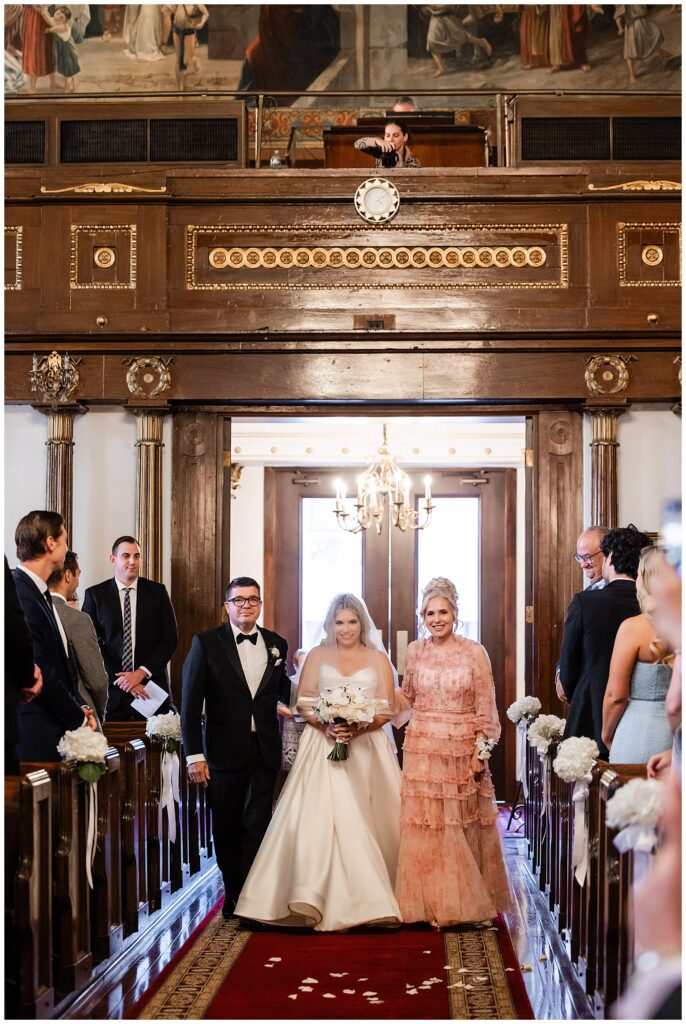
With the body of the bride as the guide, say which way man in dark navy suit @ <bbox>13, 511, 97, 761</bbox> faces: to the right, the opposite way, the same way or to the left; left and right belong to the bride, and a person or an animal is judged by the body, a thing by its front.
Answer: to the left

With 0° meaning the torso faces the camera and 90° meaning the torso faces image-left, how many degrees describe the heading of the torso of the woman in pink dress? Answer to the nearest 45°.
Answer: approximately 0°

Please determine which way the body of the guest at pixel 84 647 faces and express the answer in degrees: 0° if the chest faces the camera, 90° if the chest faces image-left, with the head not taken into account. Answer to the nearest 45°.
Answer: approximately 225°

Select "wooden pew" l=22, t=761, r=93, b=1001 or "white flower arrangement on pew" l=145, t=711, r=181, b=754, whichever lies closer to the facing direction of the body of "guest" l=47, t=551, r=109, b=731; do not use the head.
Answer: the white flower arrangement on pew

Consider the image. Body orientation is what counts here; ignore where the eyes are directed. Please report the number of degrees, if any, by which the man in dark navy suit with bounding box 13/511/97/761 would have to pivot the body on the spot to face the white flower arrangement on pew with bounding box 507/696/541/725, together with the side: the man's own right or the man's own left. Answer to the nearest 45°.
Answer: approximately 45° to the man's own left

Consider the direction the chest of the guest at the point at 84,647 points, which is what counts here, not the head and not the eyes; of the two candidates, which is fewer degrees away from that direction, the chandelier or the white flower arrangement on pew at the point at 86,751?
the chandelier
